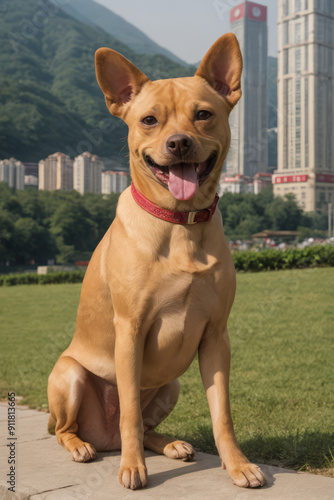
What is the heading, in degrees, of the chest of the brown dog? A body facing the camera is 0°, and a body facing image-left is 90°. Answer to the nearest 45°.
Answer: approximately 315°

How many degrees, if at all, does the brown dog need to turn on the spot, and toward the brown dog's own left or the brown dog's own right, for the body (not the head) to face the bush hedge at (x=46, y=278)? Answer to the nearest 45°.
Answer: approximately 135° to the brown dog's own left

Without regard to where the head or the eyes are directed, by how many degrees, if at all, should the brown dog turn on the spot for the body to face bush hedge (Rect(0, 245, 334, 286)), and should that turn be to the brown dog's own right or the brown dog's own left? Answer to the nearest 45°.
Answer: approximately 135° to the brown dog's own left
